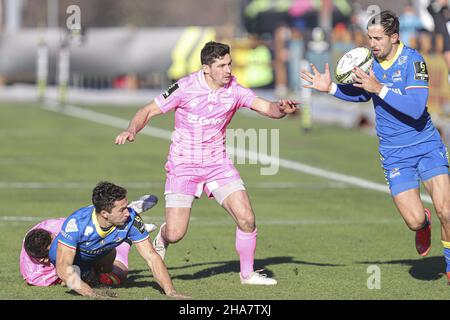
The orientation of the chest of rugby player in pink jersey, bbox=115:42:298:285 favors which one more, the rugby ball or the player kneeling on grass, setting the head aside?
the rugby ball

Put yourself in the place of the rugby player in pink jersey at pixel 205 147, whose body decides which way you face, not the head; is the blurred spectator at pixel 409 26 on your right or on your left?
on your left

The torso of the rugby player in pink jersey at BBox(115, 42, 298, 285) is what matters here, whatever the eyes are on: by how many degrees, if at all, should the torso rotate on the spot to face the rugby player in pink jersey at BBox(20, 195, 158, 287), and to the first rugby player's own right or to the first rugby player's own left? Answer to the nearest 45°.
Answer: approximately 135° to the first rugby player's own right

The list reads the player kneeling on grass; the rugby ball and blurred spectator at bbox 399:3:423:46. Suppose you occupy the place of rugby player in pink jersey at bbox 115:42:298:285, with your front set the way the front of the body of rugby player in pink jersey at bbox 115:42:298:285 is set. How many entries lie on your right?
1

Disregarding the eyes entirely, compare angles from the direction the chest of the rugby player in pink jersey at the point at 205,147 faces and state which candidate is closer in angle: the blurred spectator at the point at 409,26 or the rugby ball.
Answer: the rugby ball

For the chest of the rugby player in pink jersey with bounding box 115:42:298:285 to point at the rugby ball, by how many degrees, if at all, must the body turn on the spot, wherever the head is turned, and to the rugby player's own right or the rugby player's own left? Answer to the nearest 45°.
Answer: approximately 45° to the rugby player's own left

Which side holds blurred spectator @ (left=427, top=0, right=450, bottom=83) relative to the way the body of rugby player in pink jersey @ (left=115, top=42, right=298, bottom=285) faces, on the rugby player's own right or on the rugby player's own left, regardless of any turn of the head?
on the rugby player's own left

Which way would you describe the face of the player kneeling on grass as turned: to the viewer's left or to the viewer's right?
to the viewer's right

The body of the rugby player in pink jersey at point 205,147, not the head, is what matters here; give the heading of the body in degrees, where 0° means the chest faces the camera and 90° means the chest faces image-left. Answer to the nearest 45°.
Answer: approximately 315°

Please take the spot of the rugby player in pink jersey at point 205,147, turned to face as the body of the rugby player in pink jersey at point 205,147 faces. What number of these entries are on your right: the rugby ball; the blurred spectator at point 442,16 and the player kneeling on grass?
1

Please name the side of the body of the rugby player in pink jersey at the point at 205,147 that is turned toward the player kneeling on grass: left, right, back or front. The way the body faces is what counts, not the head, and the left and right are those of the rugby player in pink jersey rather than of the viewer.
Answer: right
